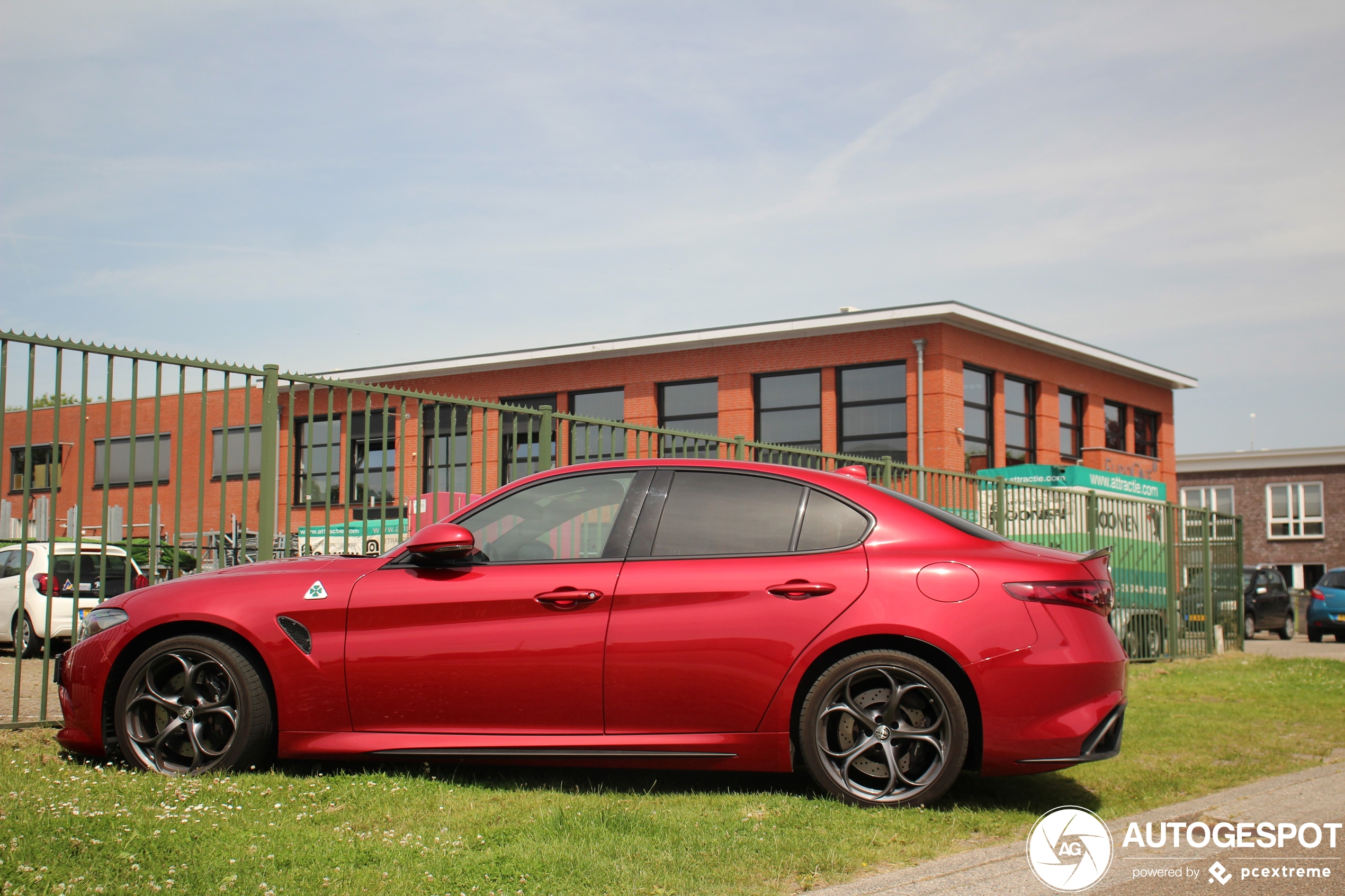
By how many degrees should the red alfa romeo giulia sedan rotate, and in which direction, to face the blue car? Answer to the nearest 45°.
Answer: approximately 135° to its right

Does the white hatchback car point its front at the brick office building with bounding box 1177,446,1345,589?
no

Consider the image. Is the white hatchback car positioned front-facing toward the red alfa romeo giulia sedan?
no

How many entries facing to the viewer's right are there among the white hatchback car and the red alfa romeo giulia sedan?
0

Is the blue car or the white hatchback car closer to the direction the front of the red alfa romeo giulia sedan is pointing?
the white hatchback car

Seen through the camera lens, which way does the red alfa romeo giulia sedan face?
facing to the left of the viewer

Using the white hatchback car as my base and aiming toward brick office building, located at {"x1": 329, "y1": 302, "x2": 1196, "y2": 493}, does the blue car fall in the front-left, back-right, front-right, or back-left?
front-right

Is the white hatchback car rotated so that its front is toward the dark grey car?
no

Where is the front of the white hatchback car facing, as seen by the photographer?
facing away from the viewer and to the left of the viewer

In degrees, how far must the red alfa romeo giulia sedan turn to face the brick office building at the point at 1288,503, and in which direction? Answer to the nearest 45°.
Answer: approximately 135° to its right

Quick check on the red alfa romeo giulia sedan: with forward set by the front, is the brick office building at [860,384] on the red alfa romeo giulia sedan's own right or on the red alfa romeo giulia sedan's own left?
on the red alfa romeo giulia sedan's own right

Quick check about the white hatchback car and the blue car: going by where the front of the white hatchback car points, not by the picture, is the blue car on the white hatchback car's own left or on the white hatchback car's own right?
on the white hatchback car's own right

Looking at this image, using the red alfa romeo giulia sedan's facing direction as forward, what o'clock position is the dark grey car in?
The dark grey car is roughly at 4 o'clock from the red alfa romeo giulia sedan.
